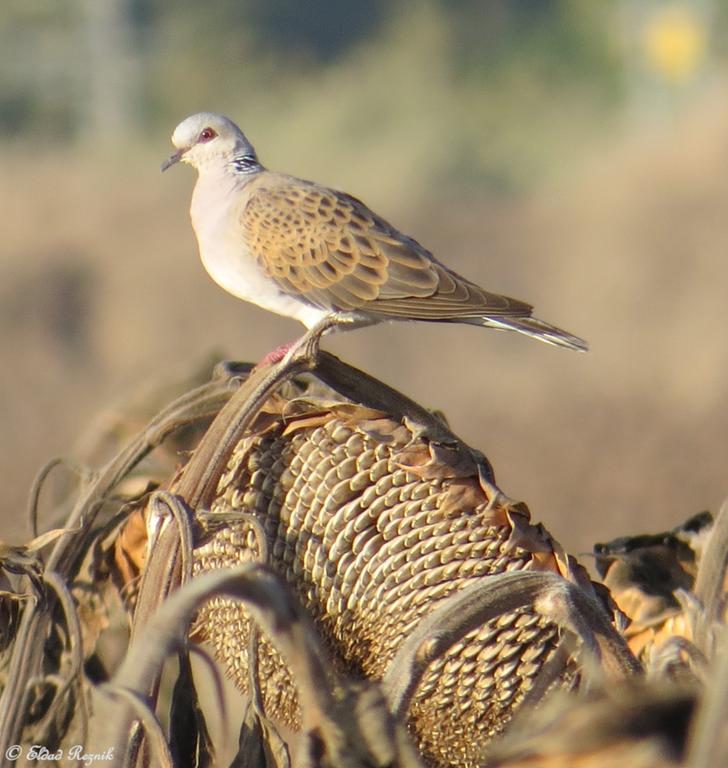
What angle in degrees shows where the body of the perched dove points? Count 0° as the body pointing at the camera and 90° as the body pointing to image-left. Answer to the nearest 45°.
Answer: approximately 90°
